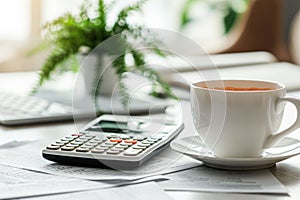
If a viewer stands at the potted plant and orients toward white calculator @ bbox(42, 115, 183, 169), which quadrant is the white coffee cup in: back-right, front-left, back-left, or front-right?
front-left

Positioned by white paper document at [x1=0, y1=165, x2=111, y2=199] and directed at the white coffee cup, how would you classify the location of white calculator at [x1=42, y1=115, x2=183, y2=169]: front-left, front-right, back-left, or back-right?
front-left

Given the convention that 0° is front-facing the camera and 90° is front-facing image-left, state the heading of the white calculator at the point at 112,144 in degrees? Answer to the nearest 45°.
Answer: approximately 45°
